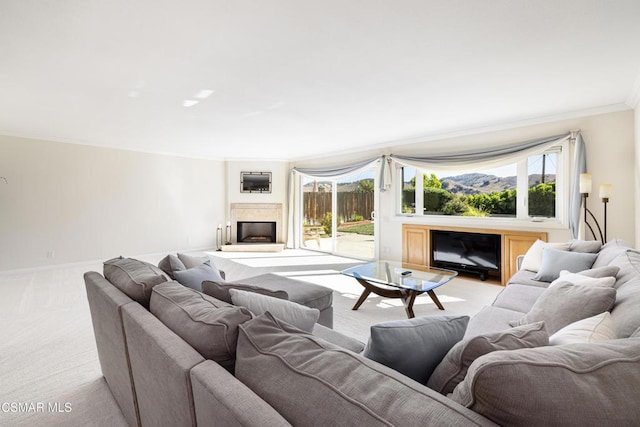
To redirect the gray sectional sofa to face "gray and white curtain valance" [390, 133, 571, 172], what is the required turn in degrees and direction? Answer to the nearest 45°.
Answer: approximately 45° to its right

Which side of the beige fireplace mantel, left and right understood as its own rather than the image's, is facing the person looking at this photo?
front

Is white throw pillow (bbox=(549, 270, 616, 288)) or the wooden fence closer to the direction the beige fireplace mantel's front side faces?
the white throw pillow

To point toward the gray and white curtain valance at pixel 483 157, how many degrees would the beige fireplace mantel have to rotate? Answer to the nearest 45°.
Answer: approximately 45° to its left

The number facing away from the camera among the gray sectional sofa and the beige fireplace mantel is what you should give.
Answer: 1

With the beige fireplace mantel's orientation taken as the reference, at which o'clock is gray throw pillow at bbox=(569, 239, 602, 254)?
The gray throw pillow is roughly at 11 o'clock from the beige fireplace mantel.

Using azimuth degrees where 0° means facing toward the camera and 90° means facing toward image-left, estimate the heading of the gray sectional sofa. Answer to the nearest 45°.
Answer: approximately 180°

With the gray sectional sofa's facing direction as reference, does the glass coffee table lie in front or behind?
in front

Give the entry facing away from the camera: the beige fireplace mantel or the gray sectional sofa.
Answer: the gray sectional sofa

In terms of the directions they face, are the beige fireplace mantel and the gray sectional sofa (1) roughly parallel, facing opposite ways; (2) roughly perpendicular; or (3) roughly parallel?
roughly parallel, facing opposite ways

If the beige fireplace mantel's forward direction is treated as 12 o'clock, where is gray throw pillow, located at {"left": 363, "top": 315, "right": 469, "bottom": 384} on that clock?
The gray throw pillow is roughly at 12 o'clock from the beige fireplace mantel.

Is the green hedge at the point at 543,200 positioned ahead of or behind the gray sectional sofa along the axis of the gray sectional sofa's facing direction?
ahead
